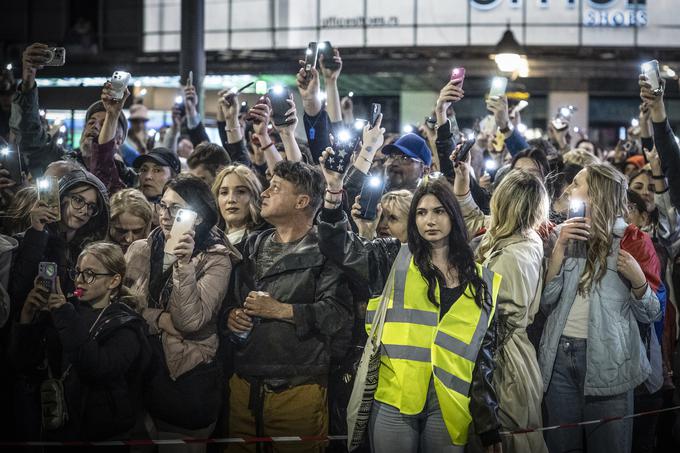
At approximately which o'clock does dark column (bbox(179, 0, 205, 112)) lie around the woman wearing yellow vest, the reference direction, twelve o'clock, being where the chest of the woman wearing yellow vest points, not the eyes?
The dark column is roughly at 5 o'clock from the woman wearing yellow vest.

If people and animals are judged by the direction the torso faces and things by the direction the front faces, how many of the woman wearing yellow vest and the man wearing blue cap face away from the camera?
0

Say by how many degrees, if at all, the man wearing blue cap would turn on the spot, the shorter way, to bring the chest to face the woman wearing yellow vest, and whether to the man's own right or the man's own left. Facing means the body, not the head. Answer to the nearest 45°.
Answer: approximately 45° to the man's own left

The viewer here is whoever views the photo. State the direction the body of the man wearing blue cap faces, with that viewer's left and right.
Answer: facing the viewer and to the left of the viewer

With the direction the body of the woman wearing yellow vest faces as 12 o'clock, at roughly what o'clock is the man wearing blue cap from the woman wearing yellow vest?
The man wearing blue cap is roughly at 6 o'clock from the woman wearing yellow vest.

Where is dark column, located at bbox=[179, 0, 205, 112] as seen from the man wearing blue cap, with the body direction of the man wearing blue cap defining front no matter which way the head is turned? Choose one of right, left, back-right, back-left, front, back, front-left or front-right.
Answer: right

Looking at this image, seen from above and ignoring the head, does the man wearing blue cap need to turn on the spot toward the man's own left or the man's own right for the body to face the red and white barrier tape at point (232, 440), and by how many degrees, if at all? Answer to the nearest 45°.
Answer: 0° — they already face it

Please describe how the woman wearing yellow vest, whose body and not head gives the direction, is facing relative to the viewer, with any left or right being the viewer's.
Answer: facing the viewer
